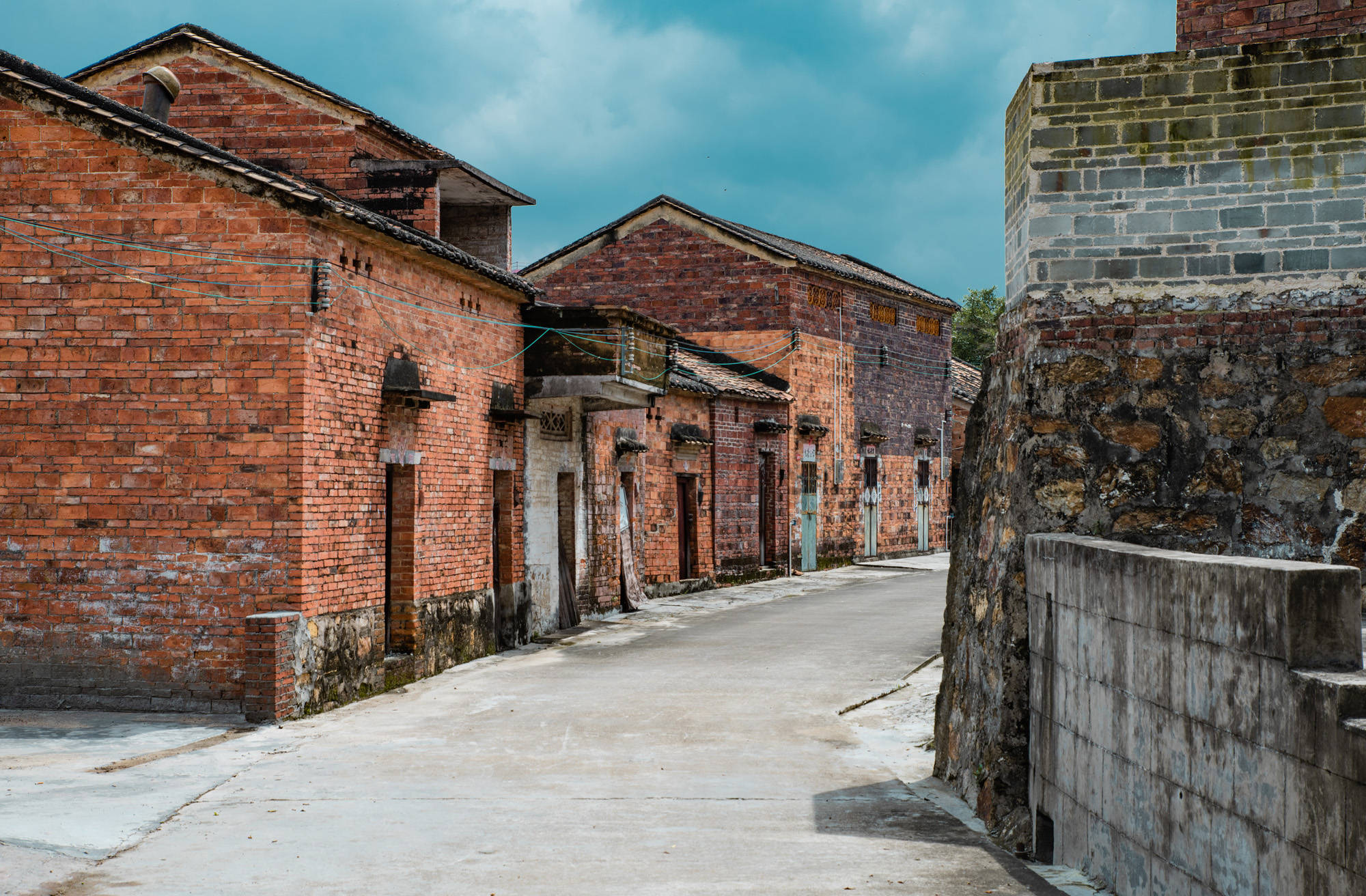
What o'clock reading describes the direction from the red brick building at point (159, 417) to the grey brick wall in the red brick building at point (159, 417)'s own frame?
The grey brick wall is roughly at 12 o'clock from the red brick building.

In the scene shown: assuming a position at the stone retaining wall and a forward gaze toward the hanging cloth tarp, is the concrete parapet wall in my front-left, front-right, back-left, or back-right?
back-left

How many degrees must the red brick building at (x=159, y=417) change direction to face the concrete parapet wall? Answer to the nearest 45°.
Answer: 0° — it already faces it

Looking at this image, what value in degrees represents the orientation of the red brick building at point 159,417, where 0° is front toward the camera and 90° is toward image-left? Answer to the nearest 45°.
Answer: approximately 315°

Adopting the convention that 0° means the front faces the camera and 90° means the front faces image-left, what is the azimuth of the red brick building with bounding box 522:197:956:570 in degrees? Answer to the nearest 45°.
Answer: approximately 315°

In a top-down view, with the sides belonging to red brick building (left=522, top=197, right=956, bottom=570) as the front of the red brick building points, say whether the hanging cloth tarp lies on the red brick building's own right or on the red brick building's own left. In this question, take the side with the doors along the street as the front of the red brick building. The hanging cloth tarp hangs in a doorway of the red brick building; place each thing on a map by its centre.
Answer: on the red brick building's own right

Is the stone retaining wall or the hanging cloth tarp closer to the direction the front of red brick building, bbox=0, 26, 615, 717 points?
the stone retaining wall
